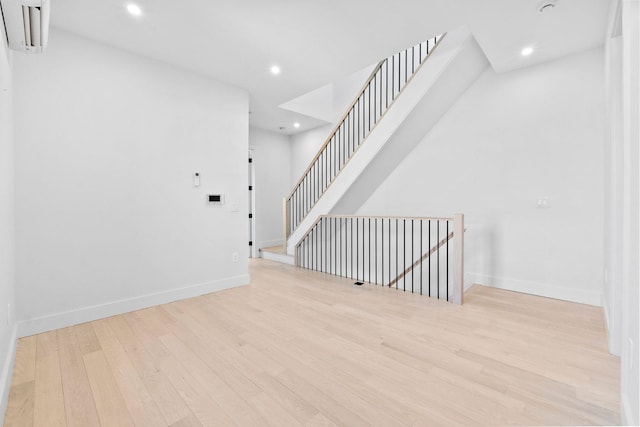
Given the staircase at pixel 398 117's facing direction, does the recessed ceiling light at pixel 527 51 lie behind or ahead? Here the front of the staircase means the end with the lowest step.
behind

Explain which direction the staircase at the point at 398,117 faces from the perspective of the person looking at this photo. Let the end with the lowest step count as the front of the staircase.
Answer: facing away from the viewer and to the left of the viewer

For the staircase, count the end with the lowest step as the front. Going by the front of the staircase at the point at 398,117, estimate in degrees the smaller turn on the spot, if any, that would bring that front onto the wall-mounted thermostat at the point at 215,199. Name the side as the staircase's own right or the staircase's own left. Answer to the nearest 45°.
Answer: approximately 90° to the staircase's own left

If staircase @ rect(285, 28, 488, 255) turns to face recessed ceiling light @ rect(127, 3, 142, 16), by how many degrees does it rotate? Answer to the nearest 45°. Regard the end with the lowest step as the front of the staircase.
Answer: approximately 90° to its left

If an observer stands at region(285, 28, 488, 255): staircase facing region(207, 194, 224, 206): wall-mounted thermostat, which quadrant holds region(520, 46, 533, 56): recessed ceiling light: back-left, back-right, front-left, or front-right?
back-left

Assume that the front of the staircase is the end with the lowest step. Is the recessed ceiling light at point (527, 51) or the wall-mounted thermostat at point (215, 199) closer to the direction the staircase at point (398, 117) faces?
the wall-mounted thermostat
